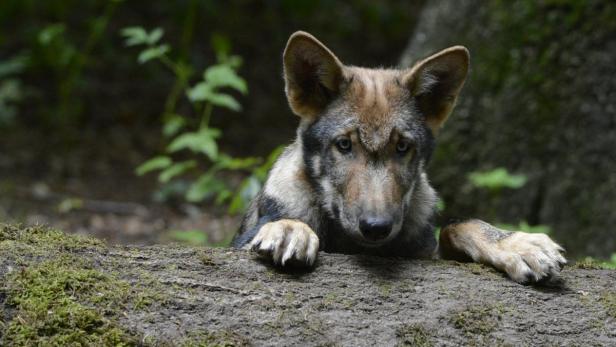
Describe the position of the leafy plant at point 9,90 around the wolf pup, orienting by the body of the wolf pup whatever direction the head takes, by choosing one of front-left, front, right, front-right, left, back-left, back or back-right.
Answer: back-right

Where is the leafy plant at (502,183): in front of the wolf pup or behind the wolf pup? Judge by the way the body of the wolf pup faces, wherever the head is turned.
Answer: behind

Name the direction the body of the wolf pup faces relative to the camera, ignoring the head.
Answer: toward the camera

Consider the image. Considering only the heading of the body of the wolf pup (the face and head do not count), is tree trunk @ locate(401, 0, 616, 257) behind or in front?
behind
